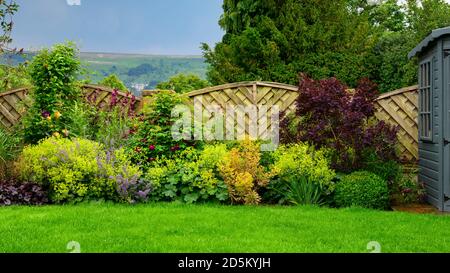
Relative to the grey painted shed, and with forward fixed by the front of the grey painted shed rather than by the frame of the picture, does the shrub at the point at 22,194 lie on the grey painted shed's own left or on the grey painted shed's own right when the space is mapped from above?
on the grey painted shed's own right

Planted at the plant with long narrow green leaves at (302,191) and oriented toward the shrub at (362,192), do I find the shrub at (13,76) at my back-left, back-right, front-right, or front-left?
back-left

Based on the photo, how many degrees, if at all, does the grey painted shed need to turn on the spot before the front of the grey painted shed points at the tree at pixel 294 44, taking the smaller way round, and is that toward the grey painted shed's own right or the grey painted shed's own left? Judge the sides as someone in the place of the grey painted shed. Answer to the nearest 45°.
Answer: approximately 135° to the grey painted shed's own right

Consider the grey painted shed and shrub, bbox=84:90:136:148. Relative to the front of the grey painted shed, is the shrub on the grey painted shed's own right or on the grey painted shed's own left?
on the grey painted shed's own right

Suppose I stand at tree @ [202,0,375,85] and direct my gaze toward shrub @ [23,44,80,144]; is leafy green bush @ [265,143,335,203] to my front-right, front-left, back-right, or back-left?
front-left

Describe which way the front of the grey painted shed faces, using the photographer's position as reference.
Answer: facing the viewer

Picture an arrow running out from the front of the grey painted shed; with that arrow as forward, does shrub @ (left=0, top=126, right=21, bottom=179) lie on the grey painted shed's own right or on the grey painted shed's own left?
on the grey painted shed's own right

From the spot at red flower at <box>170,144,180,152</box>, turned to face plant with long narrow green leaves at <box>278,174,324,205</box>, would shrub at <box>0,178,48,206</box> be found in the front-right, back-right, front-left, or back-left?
back-right

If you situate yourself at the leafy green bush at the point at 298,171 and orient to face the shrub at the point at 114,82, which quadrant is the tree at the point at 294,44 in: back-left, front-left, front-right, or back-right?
front-right
